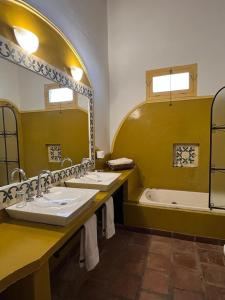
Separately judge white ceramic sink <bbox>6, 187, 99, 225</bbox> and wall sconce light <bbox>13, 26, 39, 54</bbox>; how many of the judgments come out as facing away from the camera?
0

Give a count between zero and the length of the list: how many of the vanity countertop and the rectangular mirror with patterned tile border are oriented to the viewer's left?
0

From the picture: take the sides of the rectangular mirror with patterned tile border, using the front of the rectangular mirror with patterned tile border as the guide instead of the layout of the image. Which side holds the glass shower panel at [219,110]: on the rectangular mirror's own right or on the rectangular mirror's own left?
on the rectangular mirror's own left

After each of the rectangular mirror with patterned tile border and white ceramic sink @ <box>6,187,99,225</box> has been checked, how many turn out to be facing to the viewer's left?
0

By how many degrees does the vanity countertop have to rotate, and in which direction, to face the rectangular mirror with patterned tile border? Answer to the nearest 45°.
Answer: approximately 135° to its left

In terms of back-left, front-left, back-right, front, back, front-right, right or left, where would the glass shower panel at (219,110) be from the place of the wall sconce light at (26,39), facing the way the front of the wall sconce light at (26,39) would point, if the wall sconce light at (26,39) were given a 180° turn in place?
back-right

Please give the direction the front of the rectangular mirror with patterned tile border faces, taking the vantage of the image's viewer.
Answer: facing the viewer and to the right of the viewer
